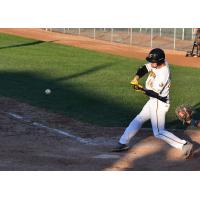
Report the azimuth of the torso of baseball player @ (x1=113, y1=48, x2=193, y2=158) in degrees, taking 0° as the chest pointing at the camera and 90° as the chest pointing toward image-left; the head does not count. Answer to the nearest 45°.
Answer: approximately 45°
